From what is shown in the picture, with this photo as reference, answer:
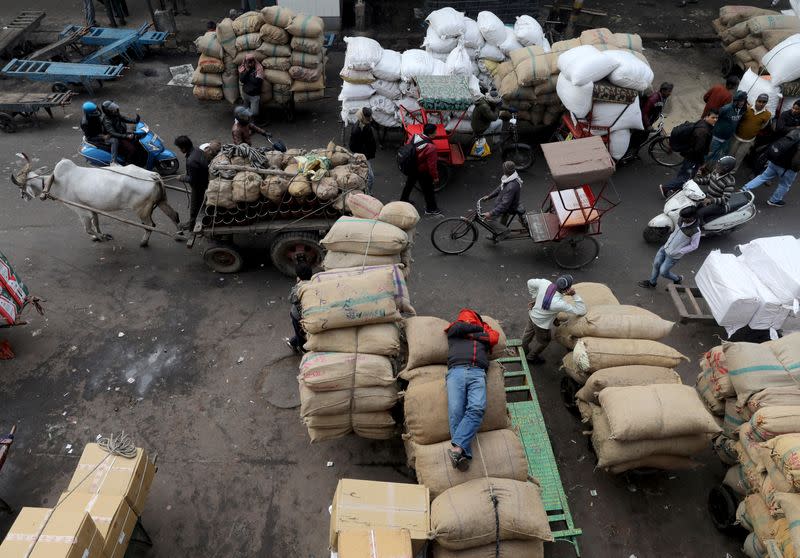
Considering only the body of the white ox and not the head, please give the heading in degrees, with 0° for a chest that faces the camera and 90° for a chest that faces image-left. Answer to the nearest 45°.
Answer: approximately 90°

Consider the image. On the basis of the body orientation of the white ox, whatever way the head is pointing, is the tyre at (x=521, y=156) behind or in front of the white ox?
behind

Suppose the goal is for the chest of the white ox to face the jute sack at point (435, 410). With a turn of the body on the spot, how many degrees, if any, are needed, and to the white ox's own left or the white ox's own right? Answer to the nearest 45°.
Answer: approximately 90° to the white ox's own left

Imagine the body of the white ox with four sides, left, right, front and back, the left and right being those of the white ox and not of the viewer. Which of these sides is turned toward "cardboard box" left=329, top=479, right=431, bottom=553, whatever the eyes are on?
left

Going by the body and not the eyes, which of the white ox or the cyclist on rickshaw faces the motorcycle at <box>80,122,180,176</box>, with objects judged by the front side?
the cyclist on rickshaw

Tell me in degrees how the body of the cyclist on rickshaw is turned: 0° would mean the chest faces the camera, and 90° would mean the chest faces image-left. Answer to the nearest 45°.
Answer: approximately 90°

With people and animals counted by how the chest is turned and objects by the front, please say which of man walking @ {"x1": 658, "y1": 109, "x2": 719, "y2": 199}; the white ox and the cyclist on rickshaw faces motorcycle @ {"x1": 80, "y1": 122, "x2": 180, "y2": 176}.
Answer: the cyclist on rickshaw

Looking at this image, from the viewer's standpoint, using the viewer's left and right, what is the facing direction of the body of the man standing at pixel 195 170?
facing to the left of the viewer
